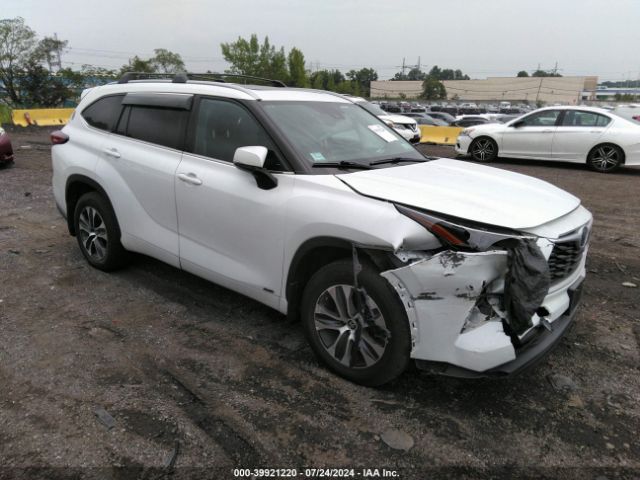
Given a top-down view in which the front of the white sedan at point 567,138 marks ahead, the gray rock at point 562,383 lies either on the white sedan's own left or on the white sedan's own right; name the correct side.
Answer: on the white sedan's own left

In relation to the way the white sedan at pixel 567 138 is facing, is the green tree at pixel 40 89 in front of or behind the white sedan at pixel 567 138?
in front

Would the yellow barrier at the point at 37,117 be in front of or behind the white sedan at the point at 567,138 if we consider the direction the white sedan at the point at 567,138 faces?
in front

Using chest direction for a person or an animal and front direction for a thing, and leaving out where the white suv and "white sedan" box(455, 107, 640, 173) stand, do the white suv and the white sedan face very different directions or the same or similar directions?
very different directions

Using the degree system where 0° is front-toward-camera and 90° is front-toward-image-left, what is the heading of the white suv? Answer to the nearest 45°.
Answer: approximately 315°

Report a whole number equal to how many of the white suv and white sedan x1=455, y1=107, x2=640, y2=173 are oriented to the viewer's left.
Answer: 1

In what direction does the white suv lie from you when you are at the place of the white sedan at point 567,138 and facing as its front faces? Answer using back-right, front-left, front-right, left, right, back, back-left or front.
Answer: left

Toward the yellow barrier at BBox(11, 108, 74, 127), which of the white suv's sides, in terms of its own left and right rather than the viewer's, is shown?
back

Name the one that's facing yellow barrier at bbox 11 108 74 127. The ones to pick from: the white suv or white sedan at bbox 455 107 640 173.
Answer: the white sedan

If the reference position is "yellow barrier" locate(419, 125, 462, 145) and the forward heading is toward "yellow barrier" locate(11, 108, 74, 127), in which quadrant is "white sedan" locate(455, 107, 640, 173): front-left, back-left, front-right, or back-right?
back-left

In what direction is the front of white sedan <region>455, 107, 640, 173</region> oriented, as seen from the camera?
facing to the left of the viewer

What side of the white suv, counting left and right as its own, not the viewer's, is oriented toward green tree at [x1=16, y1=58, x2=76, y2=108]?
back

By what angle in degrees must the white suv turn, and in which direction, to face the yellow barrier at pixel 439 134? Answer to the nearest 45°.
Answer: approximately 135° to its left

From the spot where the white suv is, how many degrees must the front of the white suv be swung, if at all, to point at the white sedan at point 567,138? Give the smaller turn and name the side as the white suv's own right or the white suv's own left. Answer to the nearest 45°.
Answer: approximately 90° to the white suv's own left

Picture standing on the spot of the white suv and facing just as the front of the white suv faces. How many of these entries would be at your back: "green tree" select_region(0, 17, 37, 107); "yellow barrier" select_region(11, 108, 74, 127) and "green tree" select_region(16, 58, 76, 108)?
3

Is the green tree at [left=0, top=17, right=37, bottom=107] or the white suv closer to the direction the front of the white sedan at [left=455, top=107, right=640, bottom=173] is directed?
the green tree
